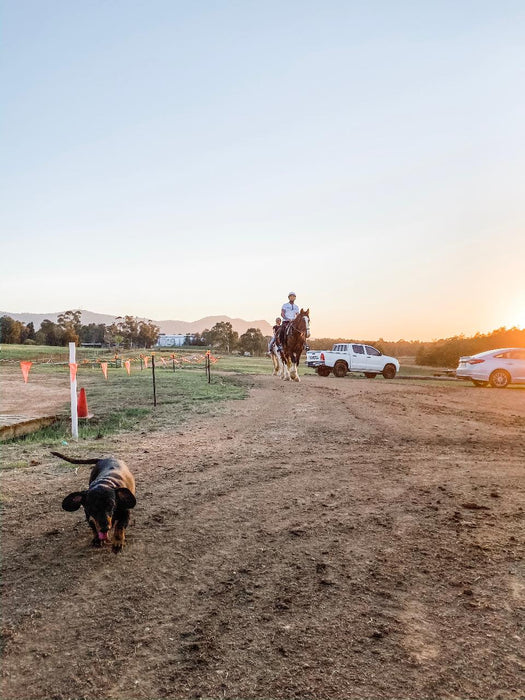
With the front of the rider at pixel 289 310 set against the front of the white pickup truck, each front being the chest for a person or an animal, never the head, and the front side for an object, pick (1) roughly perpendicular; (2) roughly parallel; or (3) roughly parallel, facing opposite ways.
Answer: roughly perpendicular

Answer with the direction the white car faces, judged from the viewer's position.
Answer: facing away from the viewer and to the right of the viewer

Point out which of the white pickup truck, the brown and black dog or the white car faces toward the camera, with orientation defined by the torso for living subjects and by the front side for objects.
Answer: the brown and black dog

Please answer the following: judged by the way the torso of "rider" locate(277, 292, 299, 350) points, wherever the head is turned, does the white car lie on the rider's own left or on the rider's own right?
on the rider's own left

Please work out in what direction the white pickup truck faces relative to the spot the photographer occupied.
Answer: facing away from the viewer and to the right of the viewer

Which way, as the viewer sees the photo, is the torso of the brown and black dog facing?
toward the camera

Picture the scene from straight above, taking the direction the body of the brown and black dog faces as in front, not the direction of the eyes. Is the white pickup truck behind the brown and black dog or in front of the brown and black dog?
behind

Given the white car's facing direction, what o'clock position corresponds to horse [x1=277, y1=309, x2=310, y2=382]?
The horse is roughly at 6 o'clock from the white car.

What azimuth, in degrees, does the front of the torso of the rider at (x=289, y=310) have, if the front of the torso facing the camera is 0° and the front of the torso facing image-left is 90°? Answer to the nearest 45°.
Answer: approximately 315°

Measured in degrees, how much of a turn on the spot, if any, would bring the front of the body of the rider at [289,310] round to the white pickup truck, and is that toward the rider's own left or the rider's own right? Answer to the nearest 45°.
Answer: approximately 135° to the rider's own left

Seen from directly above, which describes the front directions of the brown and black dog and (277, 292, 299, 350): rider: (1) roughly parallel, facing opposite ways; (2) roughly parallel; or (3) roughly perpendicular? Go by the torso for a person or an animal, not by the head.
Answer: roughly parallel

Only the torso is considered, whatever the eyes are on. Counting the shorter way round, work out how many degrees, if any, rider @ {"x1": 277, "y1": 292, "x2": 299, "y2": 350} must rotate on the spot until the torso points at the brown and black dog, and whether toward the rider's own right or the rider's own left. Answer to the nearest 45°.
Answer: approximately 45° to the rider's own right

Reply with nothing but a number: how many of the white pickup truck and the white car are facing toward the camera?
0

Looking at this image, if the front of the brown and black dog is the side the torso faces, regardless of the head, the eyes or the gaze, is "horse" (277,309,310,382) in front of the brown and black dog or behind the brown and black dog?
behind

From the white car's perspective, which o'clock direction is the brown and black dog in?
The brown and black dog is roughly at 5 o'clock from the white car.
